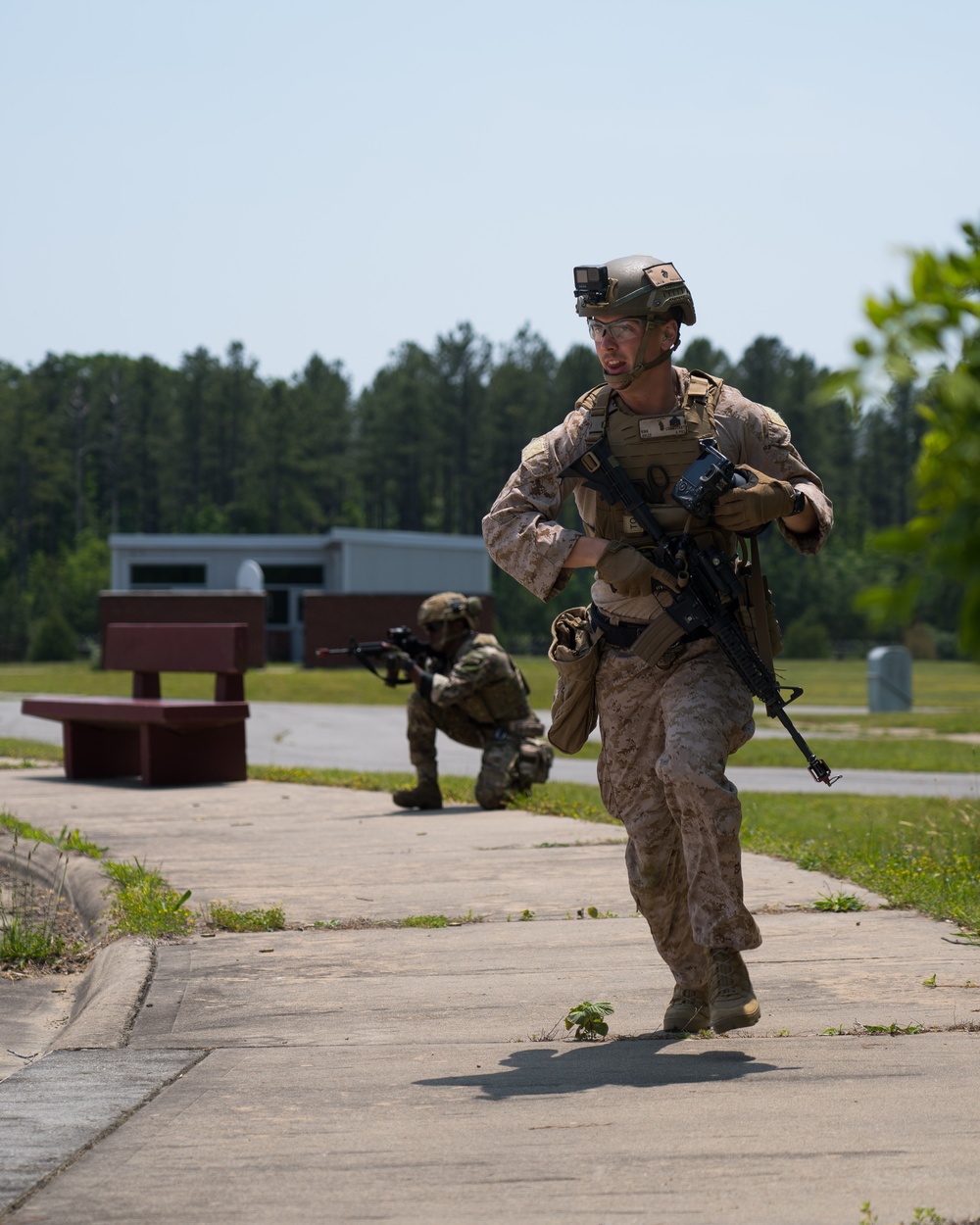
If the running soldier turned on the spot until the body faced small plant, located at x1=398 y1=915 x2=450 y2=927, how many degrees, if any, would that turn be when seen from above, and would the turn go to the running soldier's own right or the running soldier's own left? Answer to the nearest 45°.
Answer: approximately 135° to the running soldier's own right

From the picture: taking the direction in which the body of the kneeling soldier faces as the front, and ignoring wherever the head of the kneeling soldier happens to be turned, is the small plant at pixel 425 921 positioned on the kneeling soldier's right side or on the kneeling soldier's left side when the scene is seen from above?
on the kneeling soldier's left side

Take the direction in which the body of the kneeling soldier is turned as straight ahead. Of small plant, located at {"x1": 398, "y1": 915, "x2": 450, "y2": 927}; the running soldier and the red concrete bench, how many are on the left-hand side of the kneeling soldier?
2

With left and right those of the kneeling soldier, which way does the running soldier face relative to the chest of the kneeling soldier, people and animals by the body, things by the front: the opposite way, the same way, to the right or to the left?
to the left

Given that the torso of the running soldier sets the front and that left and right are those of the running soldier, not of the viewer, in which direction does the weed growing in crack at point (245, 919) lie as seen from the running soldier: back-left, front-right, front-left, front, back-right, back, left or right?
back-right

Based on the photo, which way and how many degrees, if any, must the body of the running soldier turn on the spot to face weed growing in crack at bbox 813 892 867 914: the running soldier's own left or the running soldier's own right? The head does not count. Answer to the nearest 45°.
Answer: approximately 180°

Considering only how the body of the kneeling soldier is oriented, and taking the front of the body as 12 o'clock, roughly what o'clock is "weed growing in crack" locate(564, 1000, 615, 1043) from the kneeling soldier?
The weed growing in crack is roughly at 9 o'clock from the kneeling soldier.

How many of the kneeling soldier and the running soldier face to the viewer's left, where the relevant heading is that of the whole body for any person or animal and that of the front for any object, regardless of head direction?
1

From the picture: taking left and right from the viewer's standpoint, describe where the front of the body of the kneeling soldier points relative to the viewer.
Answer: facing to the left of the viewer

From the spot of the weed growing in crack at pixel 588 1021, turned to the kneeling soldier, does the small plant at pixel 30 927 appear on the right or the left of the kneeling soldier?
left

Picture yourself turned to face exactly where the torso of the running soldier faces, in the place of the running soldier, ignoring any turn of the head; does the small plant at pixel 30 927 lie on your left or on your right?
on your right
